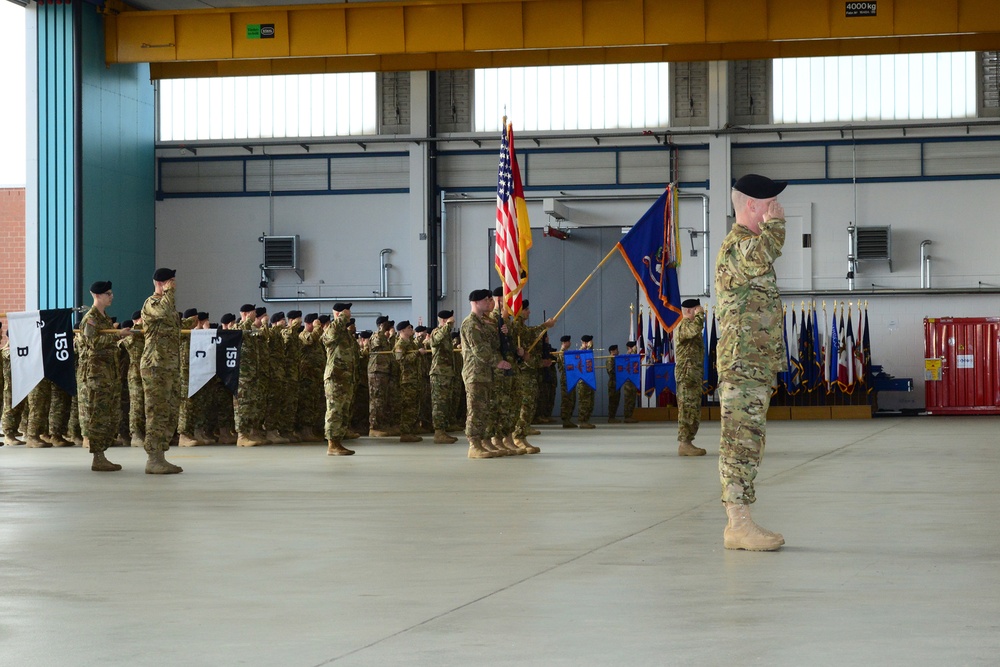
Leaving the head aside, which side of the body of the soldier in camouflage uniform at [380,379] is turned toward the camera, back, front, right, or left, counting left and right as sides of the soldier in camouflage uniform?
right

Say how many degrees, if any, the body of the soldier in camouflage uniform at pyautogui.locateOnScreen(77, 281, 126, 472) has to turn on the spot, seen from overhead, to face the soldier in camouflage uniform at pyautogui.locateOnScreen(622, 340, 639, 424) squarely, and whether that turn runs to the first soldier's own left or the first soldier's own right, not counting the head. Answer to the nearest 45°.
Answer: approximately 45° to the first soldier's own left

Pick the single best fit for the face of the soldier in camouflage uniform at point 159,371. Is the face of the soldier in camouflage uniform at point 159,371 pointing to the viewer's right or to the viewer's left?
to the viewer's right

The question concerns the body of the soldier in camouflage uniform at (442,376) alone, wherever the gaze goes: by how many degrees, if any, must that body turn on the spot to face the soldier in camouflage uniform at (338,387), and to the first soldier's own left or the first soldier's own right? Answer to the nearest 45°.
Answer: approximately 135° to the first soldier's own right

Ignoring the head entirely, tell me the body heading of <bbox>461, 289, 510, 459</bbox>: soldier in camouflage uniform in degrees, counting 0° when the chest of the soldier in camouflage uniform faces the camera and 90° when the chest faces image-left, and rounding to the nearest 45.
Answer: approximately 270°

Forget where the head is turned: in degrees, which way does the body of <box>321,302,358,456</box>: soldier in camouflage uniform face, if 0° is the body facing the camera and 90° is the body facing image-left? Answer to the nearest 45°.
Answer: approximately 270°

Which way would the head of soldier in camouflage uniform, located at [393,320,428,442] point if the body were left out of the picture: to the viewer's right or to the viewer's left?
to the viewer's right

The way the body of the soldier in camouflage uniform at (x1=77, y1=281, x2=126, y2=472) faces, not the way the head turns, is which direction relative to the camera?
to the viewer's right

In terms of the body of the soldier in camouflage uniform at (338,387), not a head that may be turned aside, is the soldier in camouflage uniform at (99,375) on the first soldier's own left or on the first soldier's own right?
on the first soldier's own right

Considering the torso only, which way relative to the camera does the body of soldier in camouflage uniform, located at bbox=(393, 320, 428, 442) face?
to the viewer's right
